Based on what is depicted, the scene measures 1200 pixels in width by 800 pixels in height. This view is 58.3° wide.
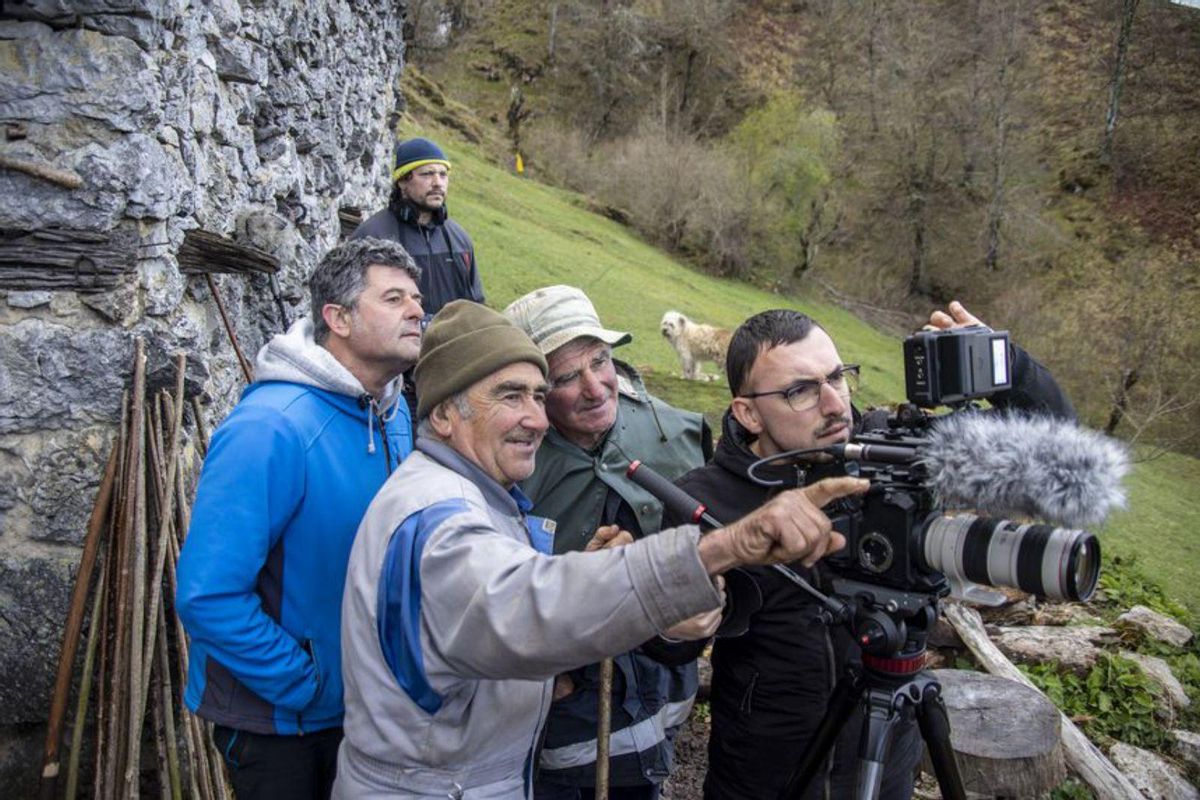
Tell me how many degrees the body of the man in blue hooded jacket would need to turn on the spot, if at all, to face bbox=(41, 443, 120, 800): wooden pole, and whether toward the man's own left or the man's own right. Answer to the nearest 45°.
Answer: approximately 180°

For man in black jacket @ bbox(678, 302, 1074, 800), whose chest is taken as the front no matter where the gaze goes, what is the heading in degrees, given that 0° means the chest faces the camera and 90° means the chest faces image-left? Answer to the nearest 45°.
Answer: approximately 315°

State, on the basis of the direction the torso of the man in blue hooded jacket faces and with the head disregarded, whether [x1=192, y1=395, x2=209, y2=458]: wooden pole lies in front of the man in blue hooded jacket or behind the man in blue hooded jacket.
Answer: behind

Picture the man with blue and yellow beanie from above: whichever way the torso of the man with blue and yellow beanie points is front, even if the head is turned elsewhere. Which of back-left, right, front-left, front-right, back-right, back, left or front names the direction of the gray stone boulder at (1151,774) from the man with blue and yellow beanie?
front

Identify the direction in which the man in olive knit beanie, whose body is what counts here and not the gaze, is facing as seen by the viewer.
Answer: to the viewer's right

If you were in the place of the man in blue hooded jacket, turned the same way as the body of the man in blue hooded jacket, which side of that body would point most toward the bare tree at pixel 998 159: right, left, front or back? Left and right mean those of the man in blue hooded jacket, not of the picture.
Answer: left

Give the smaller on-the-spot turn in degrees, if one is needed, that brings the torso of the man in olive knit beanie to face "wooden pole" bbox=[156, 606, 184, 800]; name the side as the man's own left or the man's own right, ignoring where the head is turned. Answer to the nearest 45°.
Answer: approximately 135° to the man's own left

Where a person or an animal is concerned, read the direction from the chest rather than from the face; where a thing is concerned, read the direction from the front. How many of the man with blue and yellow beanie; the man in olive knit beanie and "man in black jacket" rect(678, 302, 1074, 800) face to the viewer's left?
0

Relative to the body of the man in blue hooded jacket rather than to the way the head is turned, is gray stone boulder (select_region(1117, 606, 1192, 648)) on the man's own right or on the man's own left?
on the man's own left

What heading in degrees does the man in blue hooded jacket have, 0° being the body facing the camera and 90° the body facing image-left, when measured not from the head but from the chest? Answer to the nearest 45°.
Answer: approximately 315°

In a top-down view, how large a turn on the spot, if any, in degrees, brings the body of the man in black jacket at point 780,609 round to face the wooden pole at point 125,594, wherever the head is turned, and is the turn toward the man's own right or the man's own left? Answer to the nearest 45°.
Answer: approximately 135° to the man's own right

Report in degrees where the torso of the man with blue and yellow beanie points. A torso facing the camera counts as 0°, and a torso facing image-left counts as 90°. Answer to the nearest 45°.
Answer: approximately 315°

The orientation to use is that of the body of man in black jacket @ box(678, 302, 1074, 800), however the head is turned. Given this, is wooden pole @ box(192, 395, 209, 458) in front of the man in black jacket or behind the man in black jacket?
behind

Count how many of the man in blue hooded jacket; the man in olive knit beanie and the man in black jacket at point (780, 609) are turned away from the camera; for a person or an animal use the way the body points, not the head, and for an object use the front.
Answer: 0
